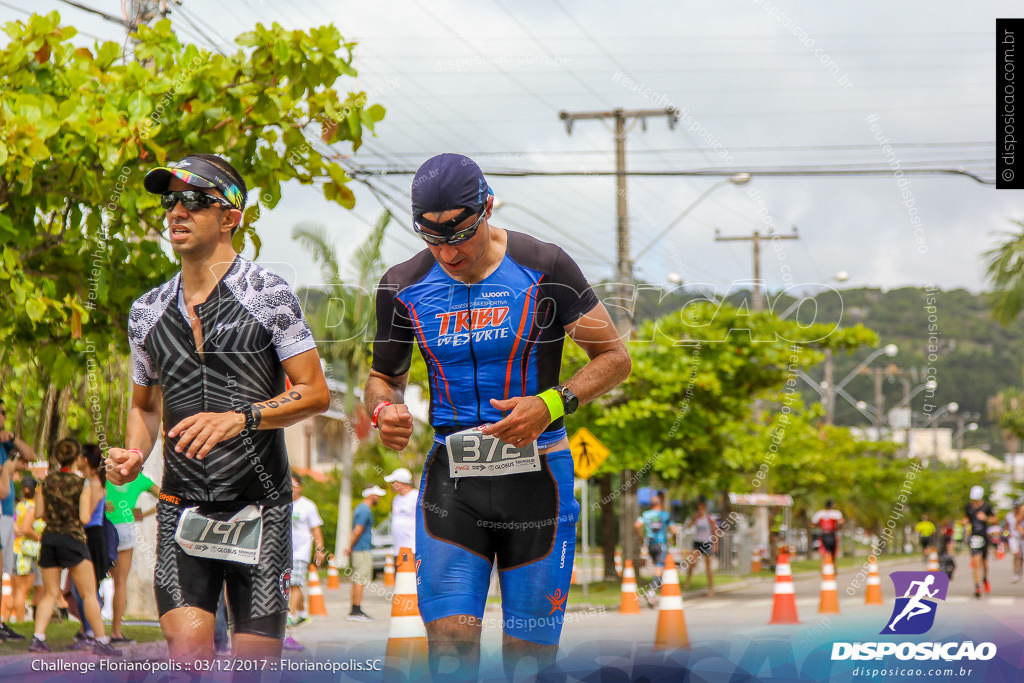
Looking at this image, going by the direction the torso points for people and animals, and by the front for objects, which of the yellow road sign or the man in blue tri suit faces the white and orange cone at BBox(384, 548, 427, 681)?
the yellow road sign

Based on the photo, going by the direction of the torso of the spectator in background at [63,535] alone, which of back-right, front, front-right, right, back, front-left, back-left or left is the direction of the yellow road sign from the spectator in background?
front-right

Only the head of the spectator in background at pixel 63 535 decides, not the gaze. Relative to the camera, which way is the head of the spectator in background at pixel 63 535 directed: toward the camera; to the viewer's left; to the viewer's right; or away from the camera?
away from the camera

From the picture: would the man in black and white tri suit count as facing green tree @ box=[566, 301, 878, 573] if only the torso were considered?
no

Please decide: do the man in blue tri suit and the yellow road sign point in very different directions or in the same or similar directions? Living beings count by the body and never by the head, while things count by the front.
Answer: same or similar directions

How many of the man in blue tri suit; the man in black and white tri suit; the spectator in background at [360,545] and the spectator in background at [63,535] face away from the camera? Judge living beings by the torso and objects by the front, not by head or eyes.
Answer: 1

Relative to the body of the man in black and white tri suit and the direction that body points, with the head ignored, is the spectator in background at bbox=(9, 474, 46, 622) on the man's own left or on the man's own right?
on the man's own right

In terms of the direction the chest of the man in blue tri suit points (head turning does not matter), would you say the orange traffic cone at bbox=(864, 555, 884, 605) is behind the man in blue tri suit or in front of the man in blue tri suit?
behind

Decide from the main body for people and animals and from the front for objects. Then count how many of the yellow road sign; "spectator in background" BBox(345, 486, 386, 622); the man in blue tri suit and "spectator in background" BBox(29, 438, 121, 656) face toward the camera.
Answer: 2

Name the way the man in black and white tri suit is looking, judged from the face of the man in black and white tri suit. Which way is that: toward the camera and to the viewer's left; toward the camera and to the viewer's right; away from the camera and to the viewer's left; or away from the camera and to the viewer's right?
toward the camera and to the viewer's left

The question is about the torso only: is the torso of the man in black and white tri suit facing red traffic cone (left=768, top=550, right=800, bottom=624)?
no

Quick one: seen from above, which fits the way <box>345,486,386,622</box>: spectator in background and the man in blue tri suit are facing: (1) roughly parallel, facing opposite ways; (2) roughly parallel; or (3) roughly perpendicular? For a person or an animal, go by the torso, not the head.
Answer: roughly perpendicular

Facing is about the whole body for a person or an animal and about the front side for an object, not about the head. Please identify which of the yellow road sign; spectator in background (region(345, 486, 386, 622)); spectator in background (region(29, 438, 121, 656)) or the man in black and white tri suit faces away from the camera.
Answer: spectator in background (region(29, 438, 121, 656))

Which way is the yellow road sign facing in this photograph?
toward the camera

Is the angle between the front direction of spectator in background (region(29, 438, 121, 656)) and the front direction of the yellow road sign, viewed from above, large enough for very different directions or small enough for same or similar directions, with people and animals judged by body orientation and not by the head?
very different directions

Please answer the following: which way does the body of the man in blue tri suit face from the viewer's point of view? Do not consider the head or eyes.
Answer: toward the camera

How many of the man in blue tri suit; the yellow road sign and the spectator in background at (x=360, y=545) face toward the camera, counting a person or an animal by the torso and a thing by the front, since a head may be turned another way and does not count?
2

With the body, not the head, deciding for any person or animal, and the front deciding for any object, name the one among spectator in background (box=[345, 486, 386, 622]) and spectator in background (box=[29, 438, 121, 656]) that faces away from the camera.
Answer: spectator in background (box=[29, 438, 121, 656])

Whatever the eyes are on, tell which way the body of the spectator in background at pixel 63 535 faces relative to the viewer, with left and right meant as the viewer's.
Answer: facing away from the viewer
